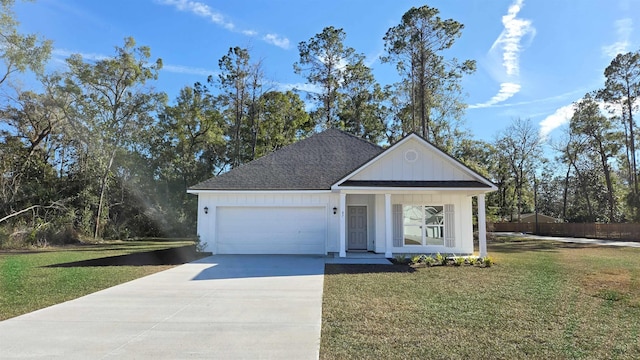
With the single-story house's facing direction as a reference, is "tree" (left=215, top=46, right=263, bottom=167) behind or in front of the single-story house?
behind

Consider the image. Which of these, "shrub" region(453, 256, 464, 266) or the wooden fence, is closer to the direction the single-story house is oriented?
the shrub

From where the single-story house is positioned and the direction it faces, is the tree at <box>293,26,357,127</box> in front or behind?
behind

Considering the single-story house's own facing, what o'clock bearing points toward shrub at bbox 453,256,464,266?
The shrub is roughly at 10 o'clock from the single-story house.

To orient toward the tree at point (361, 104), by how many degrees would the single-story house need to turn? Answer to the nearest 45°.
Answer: approximately 180°

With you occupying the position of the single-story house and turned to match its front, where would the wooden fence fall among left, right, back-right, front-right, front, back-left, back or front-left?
back-left

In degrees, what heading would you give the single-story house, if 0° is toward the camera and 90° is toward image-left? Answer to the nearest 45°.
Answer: approximately 0°

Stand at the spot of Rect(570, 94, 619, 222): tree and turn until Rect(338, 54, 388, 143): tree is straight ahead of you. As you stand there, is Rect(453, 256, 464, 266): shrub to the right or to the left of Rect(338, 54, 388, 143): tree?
left

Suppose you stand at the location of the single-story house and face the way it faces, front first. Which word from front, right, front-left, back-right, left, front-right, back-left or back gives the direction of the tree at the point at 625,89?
back-left

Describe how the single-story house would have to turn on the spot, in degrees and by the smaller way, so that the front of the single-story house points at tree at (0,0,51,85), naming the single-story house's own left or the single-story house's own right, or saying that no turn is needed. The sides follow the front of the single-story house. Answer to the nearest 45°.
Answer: approximately 90° to the single-story house's own right

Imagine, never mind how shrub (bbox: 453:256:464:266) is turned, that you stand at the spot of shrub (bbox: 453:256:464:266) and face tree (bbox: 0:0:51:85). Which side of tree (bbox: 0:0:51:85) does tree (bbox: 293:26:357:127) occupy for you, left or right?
right

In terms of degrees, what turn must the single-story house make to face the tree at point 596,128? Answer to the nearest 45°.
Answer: approximately 135° to its left

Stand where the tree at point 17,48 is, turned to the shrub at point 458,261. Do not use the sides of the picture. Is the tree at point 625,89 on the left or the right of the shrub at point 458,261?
left

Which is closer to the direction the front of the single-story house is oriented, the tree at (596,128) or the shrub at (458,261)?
the shrub

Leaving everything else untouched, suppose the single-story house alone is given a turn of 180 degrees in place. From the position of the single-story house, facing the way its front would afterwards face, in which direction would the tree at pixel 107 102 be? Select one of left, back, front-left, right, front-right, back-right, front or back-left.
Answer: front-left
